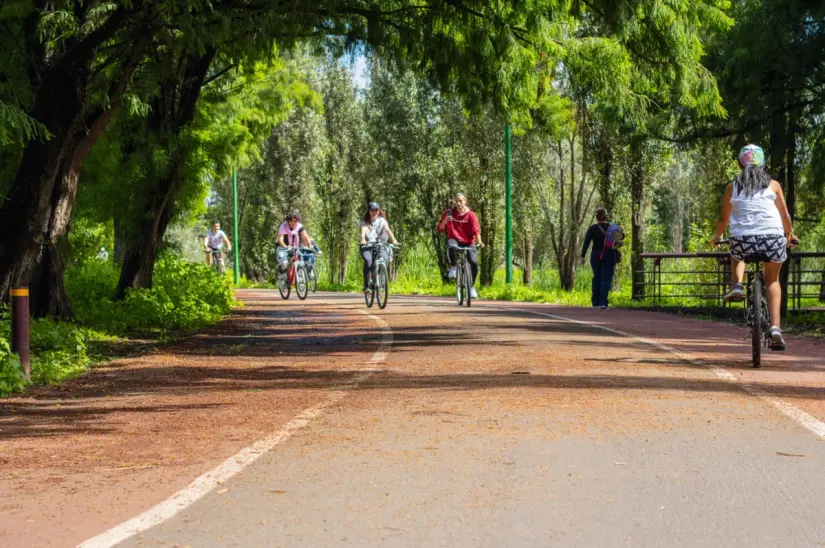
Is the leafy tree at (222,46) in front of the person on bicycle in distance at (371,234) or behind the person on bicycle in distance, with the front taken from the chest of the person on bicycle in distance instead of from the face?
in front

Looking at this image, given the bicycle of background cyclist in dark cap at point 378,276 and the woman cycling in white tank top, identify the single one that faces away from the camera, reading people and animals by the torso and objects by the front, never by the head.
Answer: the woman cycling in white tank top

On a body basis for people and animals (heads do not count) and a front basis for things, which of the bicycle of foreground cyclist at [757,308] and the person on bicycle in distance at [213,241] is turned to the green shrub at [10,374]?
the person on bicycle in distance

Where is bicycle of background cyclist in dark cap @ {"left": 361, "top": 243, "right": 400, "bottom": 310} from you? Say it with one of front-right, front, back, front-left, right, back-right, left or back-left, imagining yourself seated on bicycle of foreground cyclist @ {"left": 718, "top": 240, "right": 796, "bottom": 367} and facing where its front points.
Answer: front-left

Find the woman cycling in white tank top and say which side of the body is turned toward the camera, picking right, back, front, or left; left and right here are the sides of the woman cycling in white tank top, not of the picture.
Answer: back

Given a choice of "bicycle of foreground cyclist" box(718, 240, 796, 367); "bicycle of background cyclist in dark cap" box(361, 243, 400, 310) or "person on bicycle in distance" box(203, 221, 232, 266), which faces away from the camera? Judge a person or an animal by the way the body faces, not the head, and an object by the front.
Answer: "bicycle of foreground cyclist" box(718, 240, 796, 367)

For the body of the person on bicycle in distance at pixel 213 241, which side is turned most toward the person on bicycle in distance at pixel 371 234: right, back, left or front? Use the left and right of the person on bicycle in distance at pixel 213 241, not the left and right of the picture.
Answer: front

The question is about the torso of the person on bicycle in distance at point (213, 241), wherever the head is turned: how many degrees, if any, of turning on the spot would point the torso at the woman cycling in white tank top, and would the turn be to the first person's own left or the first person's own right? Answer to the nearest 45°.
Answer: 0° — they already face them
